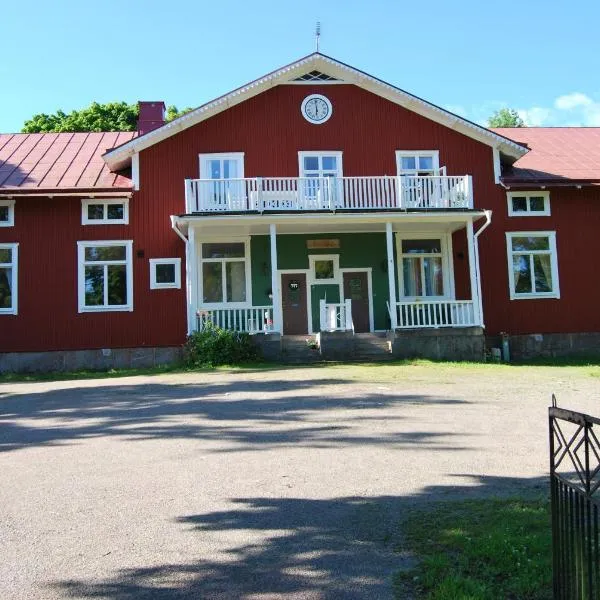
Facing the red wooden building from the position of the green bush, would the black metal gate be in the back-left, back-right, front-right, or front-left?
back-right

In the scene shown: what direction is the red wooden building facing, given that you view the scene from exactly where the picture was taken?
facing the viewer

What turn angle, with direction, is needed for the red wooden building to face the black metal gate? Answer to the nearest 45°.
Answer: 0° — it already faces it
